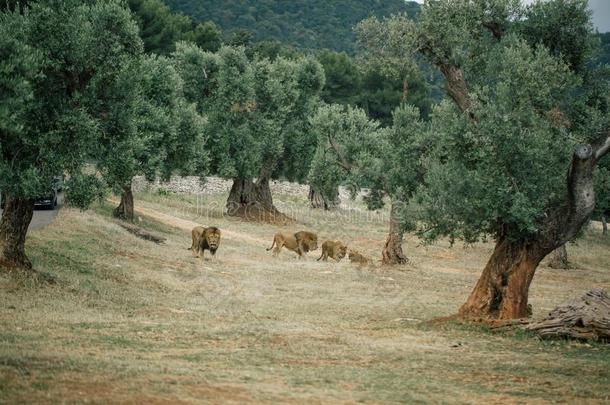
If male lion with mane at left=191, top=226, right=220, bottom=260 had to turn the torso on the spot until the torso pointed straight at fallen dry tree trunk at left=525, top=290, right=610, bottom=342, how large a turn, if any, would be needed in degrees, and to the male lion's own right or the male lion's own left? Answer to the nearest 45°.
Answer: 0° — it already faces it

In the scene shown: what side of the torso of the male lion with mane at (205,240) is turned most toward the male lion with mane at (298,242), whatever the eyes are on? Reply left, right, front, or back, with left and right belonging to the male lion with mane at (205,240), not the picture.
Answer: left

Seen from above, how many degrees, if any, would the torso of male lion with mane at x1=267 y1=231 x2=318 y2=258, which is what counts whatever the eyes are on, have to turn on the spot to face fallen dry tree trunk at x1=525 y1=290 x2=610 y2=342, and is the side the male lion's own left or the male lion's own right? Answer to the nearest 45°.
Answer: approximately 90° to the male lion's own right

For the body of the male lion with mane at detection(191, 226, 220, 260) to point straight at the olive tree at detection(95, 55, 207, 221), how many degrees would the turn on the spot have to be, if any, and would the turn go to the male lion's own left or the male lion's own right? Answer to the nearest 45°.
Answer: approximately 180°

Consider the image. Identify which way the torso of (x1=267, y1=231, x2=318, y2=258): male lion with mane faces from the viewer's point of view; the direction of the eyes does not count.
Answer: to the viewer's right

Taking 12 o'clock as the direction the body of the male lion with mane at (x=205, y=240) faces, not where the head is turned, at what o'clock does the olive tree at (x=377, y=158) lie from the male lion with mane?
The olive tree is roughly at 10 o'clock from the male lion with mane.

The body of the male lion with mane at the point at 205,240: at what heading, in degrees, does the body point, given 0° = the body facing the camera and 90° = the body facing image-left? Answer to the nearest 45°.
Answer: approximately 315°

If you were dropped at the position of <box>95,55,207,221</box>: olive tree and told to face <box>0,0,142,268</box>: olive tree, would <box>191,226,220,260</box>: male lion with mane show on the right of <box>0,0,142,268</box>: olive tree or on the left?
left
